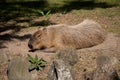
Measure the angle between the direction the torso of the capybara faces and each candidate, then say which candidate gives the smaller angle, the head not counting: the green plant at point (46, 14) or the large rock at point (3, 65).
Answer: the large rock

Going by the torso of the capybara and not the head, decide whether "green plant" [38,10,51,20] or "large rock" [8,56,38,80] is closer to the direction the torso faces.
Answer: the large rock

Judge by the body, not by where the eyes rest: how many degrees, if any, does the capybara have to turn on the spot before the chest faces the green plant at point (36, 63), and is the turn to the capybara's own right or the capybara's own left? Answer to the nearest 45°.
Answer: approximately 45° to the capybara's own left

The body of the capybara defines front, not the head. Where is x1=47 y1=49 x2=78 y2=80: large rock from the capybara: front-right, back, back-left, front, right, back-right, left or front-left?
left

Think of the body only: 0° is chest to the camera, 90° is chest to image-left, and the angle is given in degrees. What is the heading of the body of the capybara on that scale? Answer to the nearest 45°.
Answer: approximately 90°

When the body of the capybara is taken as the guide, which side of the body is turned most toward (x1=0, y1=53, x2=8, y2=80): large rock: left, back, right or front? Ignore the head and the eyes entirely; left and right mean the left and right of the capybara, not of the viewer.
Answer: front

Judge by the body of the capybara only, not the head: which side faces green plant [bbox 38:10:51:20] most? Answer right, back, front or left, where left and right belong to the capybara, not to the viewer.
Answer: right

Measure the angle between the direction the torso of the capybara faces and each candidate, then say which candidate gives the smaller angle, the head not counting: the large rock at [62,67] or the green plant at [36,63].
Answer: the green plant
